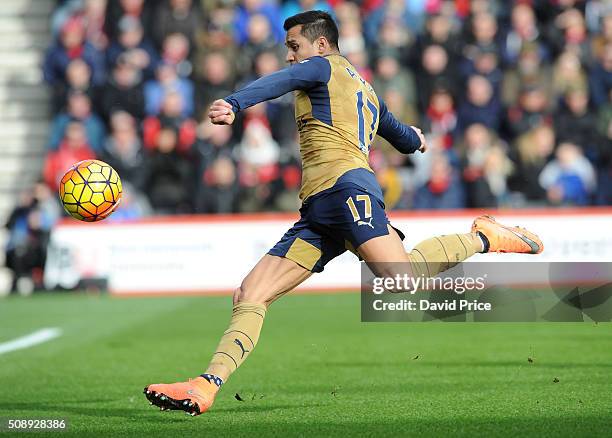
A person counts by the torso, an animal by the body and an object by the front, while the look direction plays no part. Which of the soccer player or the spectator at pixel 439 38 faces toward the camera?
the spectator

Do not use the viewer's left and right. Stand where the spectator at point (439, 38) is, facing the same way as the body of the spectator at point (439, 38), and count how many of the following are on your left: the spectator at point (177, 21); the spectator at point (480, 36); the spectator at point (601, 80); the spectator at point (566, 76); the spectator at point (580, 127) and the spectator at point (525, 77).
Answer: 5

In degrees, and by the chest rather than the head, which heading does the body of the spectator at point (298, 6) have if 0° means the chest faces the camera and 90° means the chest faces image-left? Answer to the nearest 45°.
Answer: approximately 0°

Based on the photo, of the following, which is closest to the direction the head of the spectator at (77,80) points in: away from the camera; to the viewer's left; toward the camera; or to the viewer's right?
toward the camera

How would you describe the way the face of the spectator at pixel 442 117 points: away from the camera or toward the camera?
toward the camera

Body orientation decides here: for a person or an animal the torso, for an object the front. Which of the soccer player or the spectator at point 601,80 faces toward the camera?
the spectator

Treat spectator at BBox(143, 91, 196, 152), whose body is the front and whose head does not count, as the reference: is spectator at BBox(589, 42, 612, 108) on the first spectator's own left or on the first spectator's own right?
on the first spectator's own left

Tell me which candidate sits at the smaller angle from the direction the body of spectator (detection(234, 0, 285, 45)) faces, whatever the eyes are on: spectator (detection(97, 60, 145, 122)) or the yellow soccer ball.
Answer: the yellow soccer ball

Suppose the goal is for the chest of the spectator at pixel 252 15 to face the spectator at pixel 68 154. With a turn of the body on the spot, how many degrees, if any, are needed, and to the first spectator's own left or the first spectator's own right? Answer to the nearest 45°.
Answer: approximately 90° to the first spectator's own right

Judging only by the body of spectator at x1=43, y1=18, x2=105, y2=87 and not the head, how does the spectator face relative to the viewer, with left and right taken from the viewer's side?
facing the viewer

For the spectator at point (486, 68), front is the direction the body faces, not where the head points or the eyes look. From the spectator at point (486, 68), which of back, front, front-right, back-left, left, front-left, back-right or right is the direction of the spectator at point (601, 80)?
left

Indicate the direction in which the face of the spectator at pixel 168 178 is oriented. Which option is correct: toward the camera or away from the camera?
toward the camera

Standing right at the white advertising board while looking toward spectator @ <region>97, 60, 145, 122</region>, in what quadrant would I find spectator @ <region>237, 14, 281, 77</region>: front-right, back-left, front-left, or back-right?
front-right

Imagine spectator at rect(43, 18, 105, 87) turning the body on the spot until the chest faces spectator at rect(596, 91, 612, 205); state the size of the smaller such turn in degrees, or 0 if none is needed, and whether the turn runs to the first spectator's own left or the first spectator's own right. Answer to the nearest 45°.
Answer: approximately 45° to the first spectator's own left

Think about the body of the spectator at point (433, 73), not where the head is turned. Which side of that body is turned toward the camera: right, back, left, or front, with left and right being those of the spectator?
front

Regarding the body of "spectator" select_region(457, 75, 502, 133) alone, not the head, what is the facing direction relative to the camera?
toward the camera

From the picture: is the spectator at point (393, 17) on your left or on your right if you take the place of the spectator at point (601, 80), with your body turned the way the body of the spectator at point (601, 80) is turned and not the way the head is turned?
on your right
